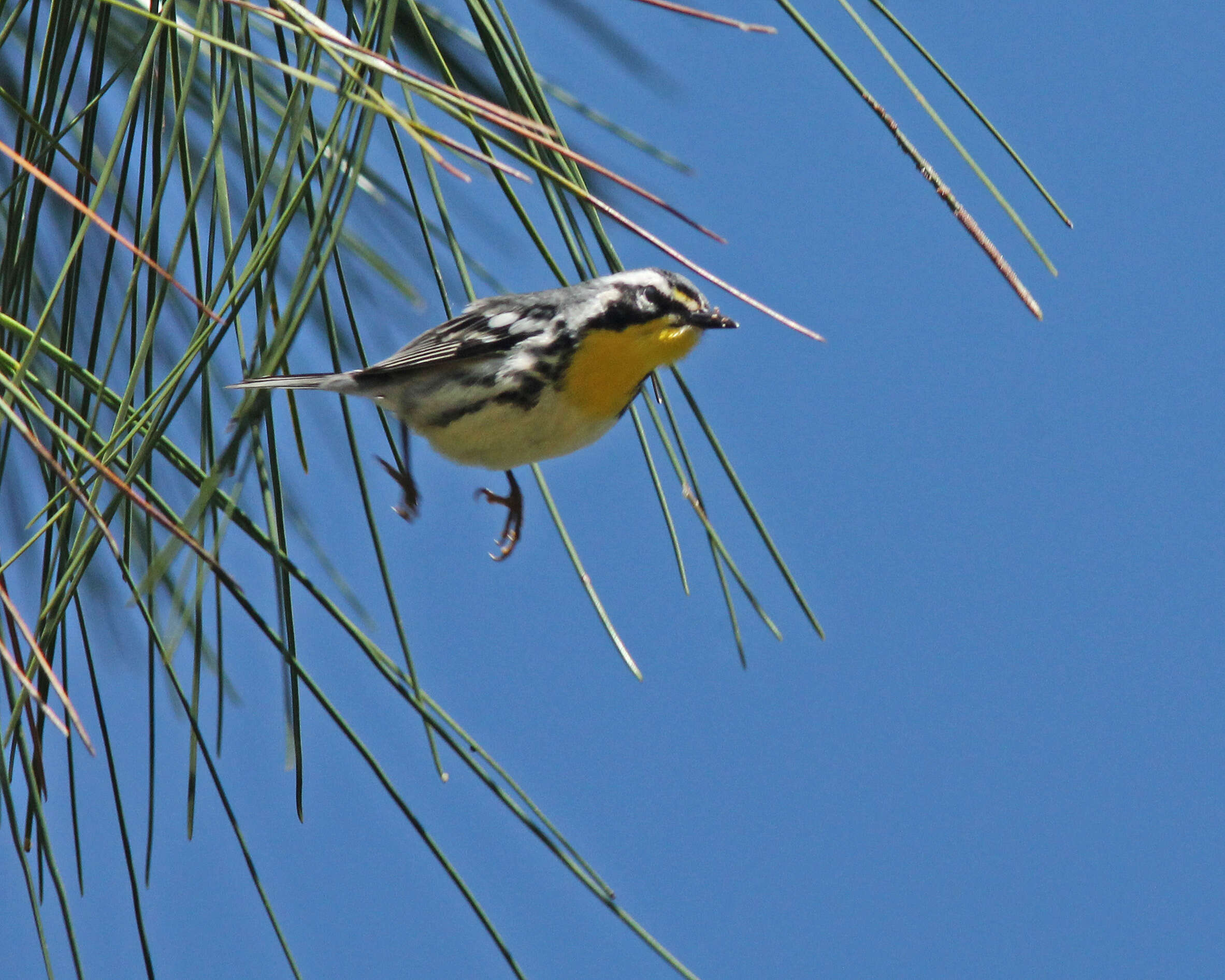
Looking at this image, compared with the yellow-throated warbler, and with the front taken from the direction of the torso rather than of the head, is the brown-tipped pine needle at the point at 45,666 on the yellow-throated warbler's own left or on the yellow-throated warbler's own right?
on the yellow-throated warbler's own right

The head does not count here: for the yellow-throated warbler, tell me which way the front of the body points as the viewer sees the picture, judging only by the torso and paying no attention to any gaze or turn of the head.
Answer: to the viewer's right

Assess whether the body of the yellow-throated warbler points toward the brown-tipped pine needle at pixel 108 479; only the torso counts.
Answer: no
